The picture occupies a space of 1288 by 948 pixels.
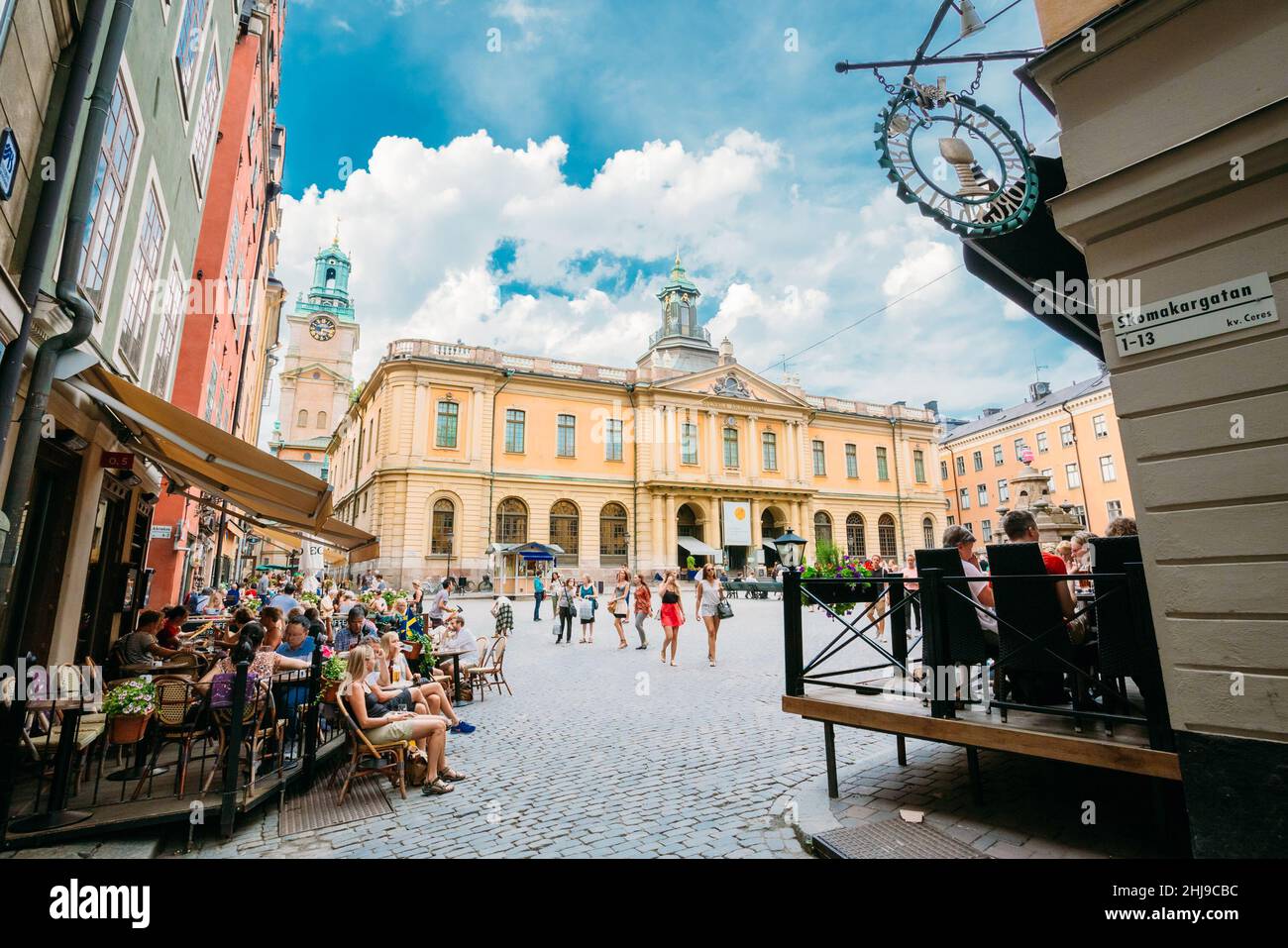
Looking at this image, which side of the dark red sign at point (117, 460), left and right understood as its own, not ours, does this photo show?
front

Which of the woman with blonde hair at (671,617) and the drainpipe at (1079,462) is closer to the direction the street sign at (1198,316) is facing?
the woman with blonde hair

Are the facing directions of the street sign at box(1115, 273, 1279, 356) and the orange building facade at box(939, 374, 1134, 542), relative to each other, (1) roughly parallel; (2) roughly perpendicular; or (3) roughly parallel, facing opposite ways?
roughly parallel

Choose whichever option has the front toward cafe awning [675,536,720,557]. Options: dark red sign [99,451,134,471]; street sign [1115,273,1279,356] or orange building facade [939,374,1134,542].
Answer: the orange building facade

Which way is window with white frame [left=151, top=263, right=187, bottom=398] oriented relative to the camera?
to the viewer's right

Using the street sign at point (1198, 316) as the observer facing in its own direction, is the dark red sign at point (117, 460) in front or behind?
in front

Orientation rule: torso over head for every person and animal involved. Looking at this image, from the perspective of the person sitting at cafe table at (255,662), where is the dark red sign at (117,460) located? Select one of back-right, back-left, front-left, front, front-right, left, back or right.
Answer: front-left

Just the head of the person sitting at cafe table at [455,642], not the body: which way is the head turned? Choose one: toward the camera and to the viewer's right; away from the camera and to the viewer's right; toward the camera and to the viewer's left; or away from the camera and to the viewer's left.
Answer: toward the camera and to the viewer's left

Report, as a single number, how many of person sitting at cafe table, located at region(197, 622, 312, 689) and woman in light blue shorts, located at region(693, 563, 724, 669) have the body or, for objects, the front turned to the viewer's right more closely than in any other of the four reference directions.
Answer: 0

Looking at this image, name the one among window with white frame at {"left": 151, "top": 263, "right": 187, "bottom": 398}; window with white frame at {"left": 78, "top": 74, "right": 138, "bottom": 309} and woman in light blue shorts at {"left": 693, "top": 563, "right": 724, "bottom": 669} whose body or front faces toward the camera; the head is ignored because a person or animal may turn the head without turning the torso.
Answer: the woman in light blue shorts

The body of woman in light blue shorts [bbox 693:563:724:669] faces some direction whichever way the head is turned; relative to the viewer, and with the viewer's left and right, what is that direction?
facing the viewer

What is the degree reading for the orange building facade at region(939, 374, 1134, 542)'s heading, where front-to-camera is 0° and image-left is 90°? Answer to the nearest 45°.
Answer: approximately 45°
